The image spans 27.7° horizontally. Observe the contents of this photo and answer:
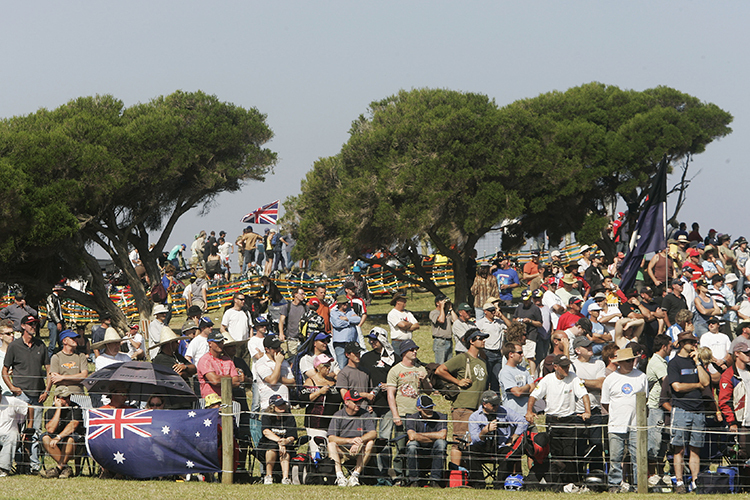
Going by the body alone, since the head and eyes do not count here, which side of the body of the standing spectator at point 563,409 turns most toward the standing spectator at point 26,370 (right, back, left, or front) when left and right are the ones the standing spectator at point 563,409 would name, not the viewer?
right

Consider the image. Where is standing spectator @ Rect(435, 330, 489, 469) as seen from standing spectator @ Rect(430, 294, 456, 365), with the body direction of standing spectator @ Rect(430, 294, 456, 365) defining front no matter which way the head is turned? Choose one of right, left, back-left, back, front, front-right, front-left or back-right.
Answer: front-right

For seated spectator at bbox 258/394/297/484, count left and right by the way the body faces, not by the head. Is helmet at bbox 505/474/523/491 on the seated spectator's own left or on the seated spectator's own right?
on the seated spectator's own left

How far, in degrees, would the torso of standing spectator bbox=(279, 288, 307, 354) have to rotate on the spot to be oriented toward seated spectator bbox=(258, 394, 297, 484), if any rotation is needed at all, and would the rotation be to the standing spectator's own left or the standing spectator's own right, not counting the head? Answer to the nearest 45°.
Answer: approximately 45° to the standing spectator's own right

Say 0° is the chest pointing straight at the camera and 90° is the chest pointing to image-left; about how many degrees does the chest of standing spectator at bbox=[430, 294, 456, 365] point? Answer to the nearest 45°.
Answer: approximately 315°

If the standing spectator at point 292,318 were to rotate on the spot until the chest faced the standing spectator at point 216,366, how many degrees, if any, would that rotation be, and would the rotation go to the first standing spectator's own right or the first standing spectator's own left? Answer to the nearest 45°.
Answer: approximately 45° to the first standing spectator's own right

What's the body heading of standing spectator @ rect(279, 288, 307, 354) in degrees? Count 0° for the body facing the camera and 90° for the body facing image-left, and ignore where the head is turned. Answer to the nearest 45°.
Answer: approximately 315°

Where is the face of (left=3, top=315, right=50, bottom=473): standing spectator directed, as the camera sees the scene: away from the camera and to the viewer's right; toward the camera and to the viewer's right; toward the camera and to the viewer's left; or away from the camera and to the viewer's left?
toward the camera and to the viewer's right

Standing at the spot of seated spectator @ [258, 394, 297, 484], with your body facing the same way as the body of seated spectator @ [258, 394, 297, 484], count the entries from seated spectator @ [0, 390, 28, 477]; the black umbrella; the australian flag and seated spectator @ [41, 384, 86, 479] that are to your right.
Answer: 4

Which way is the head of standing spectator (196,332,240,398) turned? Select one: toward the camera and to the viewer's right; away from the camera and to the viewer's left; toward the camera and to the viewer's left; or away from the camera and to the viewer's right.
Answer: toward the camera and to the viewer's right

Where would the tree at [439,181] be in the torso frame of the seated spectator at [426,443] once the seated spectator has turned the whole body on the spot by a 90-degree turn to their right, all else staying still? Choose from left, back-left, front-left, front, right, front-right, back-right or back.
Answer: right

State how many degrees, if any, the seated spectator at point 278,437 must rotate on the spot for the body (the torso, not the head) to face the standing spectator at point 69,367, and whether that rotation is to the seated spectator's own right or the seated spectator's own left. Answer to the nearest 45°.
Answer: approximately 135° to the seated spectator's own right

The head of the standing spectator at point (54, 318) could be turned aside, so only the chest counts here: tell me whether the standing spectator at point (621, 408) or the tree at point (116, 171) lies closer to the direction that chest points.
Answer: the standing spectator
